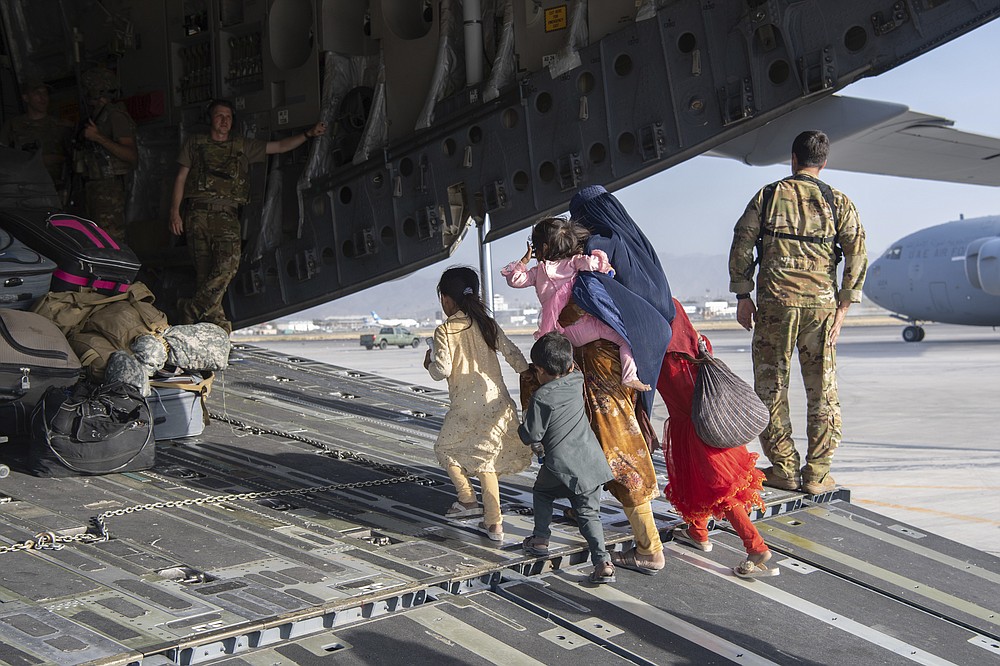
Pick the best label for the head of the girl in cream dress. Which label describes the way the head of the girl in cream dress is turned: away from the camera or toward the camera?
away from the camera

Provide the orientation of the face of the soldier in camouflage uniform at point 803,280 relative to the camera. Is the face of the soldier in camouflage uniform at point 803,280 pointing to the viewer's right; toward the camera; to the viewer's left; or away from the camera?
away from the camera

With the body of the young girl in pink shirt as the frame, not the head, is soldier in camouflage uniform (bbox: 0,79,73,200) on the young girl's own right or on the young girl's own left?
on the young girl's own left

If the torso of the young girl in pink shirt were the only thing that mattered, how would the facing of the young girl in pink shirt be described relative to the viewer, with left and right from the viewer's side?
facing away from the viewer and to the right of the viewer

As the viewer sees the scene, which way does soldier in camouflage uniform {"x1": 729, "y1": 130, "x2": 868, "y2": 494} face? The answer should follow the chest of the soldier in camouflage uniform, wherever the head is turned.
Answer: away from the camera

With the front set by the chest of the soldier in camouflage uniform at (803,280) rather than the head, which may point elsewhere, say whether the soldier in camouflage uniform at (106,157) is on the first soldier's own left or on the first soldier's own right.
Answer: on the first soldier's own left

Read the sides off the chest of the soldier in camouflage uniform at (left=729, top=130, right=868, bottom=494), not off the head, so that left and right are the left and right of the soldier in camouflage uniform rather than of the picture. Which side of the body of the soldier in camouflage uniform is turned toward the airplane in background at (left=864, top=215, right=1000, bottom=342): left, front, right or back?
front

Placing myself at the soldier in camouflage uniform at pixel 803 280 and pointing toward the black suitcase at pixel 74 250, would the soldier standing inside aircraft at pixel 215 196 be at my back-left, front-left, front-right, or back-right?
front-right

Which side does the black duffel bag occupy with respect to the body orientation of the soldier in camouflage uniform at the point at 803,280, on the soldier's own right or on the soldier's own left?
on the soldier's own left

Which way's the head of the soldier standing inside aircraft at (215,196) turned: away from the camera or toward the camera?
toward the camera

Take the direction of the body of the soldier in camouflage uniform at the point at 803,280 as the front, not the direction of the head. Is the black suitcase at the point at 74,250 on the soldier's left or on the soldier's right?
on the soldier's left

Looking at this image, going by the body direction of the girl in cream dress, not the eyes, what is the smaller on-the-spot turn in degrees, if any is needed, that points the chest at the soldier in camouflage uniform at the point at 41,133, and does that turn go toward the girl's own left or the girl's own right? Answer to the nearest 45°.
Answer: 0° — they already face them

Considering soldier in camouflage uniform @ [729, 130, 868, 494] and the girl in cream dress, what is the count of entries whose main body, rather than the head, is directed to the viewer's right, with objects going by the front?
0
